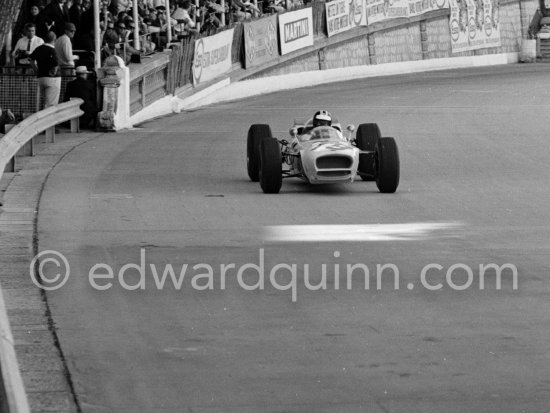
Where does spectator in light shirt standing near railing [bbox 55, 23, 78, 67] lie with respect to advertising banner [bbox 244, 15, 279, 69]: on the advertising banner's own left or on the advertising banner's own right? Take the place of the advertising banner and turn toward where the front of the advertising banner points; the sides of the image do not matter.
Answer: on the advertising banner's own right

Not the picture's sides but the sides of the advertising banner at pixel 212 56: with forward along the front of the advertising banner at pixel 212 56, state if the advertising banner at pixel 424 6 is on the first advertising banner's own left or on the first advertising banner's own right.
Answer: on the first advertising banner's own left

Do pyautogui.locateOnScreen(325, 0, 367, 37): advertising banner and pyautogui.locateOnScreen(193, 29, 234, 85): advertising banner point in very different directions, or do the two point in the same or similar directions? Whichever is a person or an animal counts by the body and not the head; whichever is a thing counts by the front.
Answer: same or similar directions

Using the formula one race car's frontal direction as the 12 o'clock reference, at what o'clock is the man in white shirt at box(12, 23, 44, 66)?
The man in white shirt is roughly at 5 o'clock from the formula one race car.

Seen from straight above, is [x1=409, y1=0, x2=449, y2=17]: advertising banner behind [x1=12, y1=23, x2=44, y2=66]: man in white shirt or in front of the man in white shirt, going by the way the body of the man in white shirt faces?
behind

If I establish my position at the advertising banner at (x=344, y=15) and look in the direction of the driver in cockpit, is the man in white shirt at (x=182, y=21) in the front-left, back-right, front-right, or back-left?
front-right

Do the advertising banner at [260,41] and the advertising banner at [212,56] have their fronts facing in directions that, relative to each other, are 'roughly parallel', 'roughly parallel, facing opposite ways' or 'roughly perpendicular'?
roughly parallel

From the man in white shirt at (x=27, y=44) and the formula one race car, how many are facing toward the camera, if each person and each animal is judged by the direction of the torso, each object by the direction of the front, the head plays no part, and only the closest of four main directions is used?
2

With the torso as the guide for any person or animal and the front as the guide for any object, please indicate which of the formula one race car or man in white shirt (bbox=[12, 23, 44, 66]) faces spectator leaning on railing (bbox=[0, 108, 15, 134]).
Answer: the man in white shirt

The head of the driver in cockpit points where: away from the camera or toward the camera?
toward the camera

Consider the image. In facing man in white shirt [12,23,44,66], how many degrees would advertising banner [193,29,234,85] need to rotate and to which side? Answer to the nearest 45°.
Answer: approximately 90° to its right

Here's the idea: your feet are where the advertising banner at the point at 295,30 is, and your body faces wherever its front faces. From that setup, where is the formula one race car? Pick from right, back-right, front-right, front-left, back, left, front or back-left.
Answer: front-right

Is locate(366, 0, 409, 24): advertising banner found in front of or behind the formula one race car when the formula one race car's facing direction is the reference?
behind

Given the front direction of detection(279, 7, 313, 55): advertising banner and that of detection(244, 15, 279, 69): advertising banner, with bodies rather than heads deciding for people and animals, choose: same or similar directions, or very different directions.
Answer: same or similar directions

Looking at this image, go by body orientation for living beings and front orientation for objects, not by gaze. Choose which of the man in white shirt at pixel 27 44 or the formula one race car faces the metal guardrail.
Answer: the man in white shirt

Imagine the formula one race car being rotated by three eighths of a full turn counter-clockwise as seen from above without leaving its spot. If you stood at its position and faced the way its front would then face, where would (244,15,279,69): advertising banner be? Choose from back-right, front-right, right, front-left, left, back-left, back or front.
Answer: front-left

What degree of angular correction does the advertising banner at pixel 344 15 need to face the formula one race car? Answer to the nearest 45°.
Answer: approximately 45° to its right

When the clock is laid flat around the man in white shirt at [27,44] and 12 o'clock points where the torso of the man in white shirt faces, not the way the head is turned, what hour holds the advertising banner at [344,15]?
The advertising banner is roughly at 7 o'clock from the man in white shirt.

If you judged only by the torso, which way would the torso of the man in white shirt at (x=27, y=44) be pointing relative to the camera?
toward the camera

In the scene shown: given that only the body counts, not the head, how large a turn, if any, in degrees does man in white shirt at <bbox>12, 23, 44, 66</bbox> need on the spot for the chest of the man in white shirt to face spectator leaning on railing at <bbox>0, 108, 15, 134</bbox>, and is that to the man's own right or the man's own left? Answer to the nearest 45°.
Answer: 0° — they already face them
